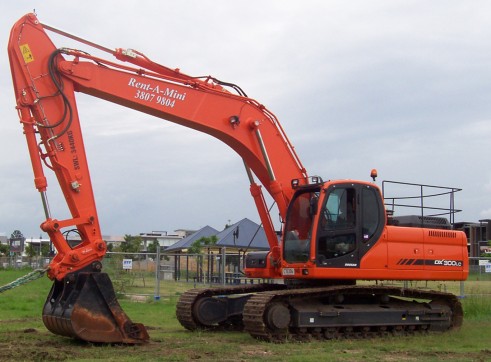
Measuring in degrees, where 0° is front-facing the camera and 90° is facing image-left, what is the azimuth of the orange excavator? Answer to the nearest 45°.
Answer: approximately 45°
